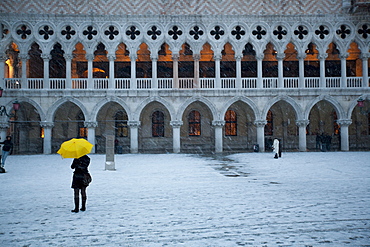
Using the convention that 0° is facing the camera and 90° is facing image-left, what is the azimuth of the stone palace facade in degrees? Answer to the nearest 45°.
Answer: approximately 0°

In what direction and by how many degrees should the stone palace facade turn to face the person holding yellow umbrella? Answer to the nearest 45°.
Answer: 0° — it already faces them
